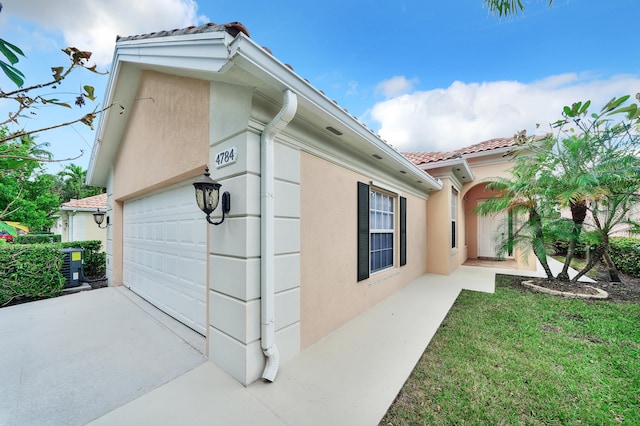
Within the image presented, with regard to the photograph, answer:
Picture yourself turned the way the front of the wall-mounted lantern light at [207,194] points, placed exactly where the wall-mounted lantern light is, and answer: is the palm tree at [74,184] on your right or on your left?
on your right

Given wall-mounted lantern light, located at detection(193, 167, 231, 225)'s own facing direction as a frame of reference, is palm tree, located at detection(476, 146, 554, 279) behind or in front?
behind

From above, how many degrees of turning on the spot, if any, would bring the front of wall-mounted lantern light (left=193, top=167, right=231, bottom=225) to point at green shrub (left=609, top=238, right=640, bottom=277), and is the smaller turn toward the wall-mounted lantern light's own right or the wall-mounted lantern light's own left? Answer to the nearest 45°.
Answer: approximately 135° to the wall-mounted lantern light's own left

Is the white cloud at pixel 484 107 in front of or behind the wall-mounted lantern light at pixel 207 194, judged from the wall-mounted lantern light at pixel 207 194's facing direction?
behind

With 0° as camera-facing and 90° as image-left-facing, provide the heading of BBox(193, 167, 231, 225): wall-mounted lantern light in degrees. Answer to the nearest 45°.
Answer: approximately 45°

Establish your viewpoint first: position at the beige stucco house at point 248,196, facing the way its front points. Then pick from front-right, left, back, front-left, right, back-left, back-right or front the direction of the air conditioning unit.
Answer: right

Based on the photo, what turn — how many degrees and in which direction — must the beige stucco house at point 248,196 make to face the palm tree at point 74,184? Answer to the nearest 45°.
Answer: approximately 90° to its right

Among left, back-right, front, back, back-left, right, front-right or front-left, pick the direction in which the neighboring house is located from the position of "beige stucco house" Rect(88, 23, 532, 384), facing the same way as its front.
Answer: right
